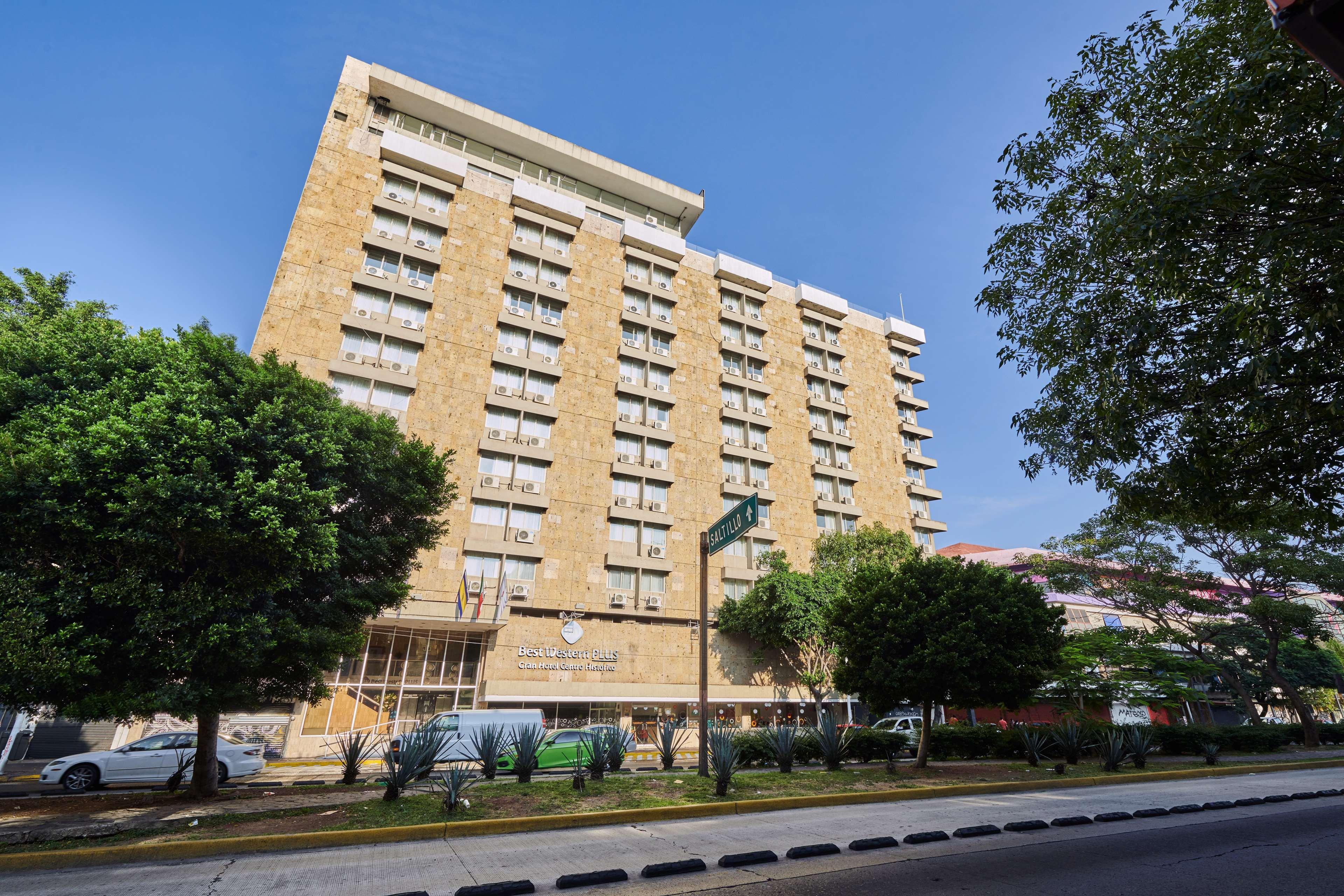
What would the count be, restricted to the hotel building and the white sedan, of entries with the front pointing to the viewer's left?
1

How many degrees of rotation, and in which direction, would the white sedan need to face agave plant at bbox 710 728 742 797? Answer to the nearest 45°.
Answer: approximately 135° to its left

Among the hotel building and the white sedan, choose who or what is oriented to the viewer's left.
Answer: the white sedan

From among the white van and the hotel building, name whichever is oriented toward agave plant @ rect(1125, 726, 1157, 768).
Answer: the hotel building

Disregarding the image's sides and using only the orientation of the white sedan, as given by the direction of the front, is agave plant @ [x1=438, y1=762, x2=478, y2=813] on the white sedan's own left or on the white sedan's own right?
on the white sedan's own left

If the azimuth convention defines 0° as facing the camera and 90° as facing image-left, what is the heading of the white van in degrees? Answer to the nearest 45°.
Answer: approximately 90°

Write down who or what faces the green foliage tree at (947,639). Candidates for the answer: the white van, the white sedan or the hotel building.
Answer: the hotel building

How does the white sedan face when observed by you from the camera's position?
facing to the left of the viewer

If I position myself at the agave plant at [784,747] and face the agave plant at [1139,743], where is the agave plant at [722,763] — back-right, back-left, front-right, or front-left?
back-right

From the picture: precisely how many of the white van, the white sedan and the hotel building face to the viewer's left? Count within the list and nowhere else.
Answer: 2

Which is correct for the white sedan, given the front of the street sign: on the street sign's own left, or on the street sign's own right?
on the street sign's own right
